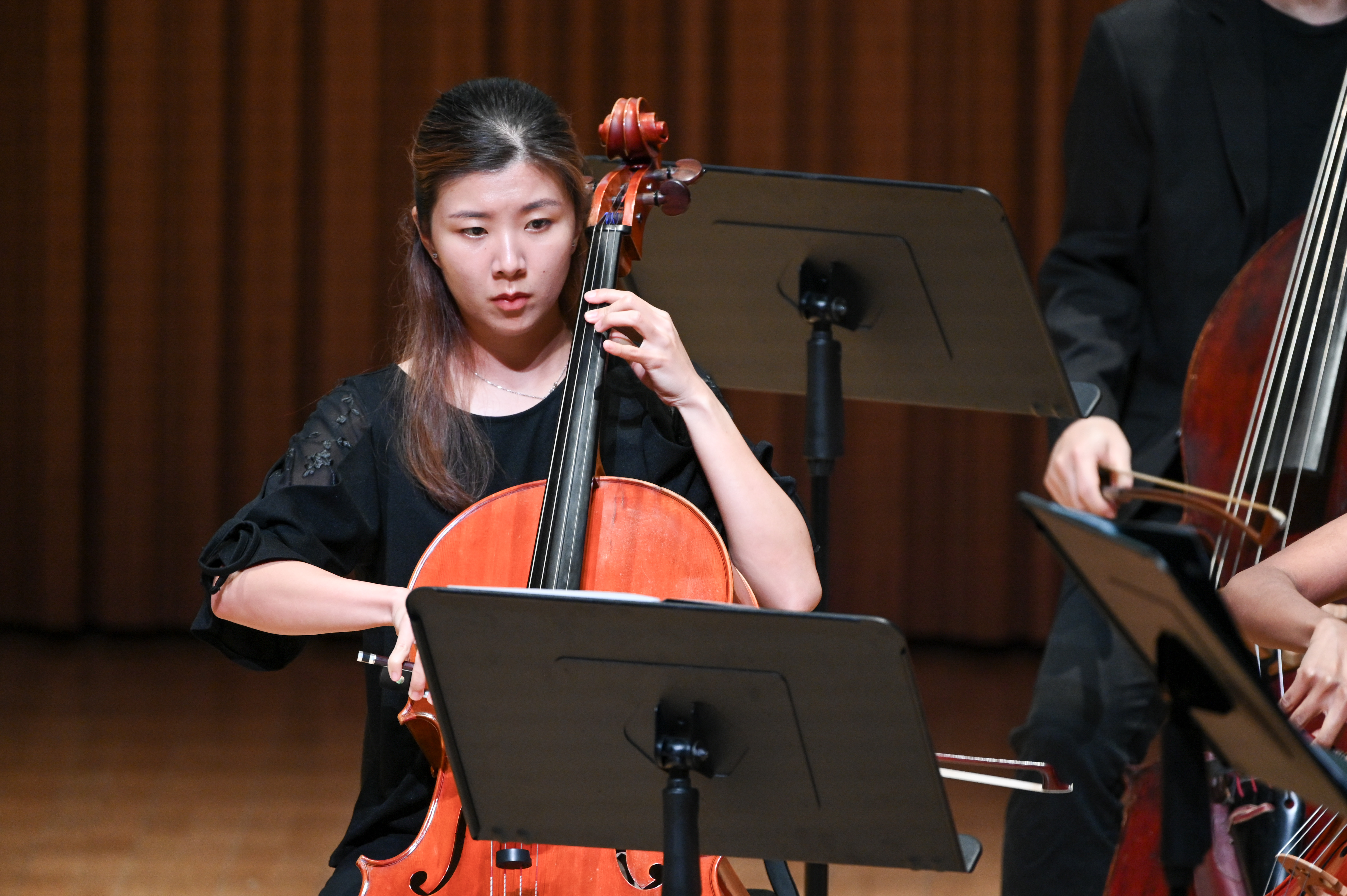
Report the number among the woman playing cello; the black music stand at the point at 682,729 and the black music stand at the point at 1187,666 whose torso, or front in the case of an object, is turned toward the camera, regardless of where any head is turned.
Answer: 1

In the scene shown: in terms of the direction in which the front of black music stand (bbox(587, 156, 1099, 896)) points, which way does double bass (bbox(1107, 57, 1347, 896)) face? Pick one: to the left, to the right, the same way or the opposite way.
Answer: the opposite way

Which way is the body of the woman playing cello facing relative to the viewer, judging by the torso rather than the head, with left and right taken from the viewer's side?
facing the viewer

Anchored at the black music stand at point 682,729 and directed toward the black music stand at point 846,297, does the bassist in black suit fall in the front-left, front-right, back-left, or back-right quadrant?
front-right

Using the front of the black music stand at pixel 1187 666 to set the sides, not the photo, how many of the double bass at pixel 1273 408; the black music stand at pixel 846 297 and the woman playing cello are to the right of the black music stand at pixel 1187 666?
0

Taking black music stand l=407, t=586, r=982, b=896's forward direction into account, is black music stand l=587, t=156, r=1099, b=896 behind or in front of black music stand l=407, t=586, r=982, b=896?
in front

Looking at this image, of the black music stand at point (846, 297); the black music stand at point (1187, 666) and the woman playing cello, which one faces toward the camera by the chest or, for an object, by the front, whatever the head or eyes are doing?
the woman playing cello

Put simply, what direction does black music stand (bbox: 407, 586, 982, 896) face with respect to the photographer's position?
facing away from the viewer and to the right of the viewer

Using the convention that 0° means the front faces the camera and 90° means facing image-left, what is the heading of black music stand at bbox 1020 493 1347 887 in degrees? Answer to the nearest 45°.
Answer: approximately 225°

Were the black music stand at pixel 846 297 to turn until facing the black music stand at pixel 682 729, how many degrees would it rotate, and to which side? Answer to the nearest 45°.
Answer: approximately 135° to its right

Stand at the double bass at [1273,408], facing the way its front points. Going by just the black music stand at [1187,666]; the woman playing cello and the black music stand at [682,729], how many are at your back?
0

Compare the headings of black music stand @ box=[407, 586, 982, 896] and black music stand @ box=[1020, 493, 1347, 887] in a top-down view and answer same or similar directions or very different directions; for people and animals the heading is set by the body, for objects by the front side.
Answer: same or similar directions

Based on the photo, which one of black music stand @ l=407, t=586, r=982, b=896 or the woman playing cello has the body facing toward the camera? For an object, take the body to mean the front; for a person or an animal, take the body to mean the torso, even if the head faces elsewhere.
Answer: the woman playing cello

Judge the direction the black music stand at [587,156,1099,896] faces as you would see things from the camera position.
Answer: facing away from the viewer and to the right of the viewer

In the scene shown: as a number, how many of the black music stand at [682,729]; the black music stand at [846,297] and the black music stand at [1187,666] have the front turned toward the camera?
0

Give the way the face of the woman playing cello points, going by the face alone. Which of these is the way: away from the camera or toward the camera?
toward the camera

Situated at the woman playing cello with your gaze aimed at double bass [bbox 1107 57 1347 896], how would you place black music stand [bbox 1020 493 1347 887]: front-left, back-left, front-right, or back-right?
front-right

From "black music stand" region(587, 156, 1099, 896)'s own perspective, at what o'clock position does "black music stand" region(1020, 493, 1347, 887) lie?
"black music stand" region(1020, 493, 1347, 887) is roughly at 4 o'clock from "black music stand" region(587, 156, 1099, 896).

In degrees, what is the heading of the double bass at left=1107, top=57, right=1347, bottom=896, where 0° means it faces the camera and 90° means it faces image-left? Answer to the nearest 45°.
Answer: approximately 45°
